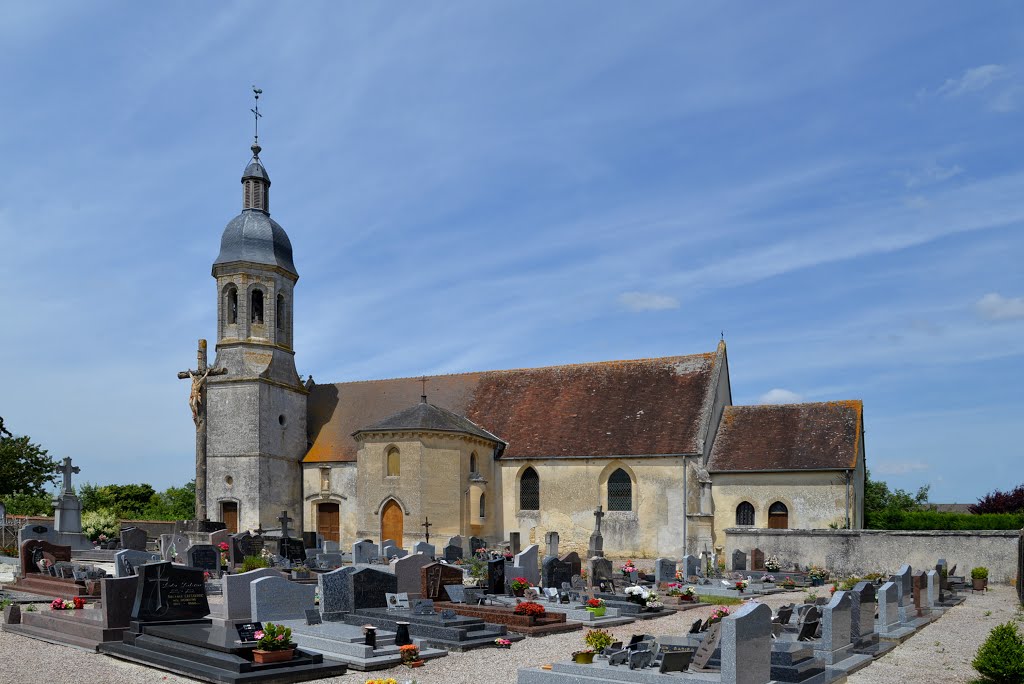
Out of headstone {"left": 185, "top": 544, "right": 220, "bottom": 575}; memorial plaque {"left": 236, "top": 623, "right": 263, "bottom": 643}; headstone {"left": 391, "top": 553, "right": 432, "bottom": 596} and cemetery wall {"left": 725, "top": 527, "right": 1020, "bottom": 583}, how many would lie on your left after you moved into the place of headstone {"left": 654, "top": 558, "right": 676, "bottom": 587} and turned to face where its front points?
1

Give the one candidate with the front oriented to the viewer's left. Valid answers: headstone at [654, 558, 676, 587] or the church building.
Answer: the church building

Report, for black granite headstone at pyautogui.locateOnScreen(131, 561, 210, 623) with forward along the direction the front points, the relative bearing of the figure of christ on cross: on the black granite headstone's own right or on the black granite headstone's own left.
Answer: on the black granite headstone's own left

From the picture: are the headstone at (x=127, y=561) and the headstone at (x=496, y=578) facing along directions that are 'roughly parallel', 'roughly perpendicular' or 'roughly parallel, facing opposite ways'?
roughly parallel

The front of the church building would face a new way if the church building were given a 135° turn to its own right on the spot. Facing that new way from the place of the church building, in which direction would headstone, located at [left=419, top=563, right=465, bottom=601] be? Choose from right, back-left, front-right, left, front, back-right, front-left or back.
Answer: back-left

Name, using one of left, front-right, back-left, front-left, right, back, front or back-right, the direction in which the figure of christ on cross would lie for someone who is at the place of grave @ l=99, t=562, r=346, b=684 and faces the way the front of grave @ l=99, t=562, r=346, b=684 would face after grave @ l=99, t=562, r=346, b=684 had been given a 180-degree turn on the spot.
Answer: front-right

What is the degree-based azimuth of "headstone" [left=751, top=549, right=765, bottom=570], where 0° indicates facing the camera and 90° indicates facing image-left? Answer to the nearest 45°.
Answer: approximately 315°

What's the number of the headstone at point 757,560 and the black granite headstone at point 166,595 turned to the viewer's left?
0

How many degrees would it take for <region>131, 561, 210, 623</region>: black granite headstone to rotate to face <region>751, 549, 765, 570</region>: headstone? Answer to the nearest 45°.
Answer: approximately 90° to its left

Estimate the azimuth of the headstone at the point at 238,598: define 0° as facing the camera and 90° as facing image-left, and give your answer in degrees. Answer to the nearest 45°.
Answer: approximately 315°

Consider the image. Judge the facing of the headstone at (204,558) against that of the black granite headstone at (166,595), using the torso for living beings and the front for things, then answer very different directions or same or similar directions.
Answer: same or similar directions

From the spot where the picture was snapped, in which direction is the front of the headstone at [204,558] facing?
facing the viewer and to the right of the viewer
